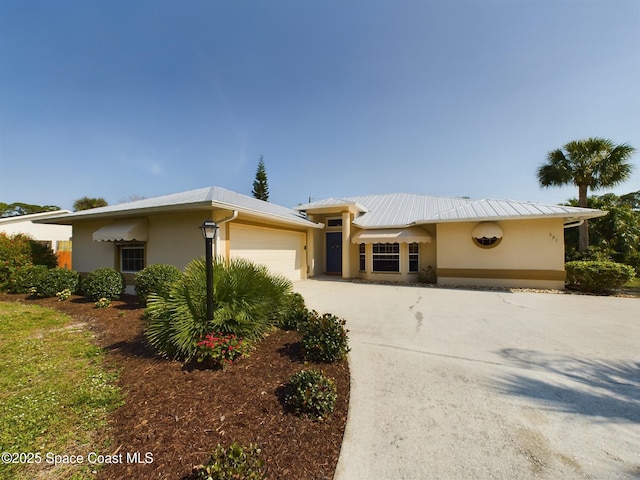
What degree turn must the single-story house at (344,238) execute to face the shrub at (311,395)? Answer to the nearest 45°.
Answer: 0° — it already faces it

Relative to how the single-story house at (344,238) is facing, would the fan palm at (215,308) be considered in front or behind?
in front

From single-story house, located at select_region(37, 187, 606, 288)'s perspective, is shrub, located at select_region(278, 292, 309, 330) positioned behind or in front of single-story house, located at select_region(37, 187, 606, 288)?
in front

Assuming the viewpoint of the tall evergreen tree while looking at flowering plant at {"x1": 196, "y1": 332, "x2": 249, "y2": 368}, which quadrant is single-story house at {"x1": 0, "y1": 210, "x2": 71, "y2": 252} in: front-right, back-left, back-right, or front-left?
front-right

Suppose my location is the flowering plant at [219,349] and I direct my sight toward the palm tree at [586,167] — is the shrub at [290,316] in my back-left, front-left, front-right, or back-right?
front-left

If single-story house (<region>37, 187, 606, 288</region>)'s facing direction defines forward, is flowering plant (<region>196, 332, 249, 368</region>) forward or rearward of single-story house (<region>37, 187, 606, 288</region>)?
forward

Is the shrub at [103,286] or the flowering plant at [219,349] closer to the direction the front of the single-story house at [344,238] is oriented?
the flowering plant

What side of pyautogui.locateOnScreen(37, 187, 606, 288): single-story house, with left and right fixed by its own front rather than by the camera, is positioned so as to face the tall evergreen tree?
back

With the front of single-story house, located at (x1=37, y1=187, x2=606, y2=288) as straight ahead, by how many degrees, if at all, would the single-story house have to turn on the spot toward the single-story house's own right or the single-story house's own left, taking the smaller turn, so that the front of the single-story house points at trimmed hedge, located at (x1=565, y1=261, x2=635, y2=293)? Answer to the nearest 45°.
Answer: approximately 90° to the single-story house's own left

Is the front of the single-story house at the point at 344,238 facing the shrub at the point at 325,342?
yes

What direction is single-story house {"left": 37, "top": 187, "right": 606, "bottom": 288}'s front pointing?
toward the camera
